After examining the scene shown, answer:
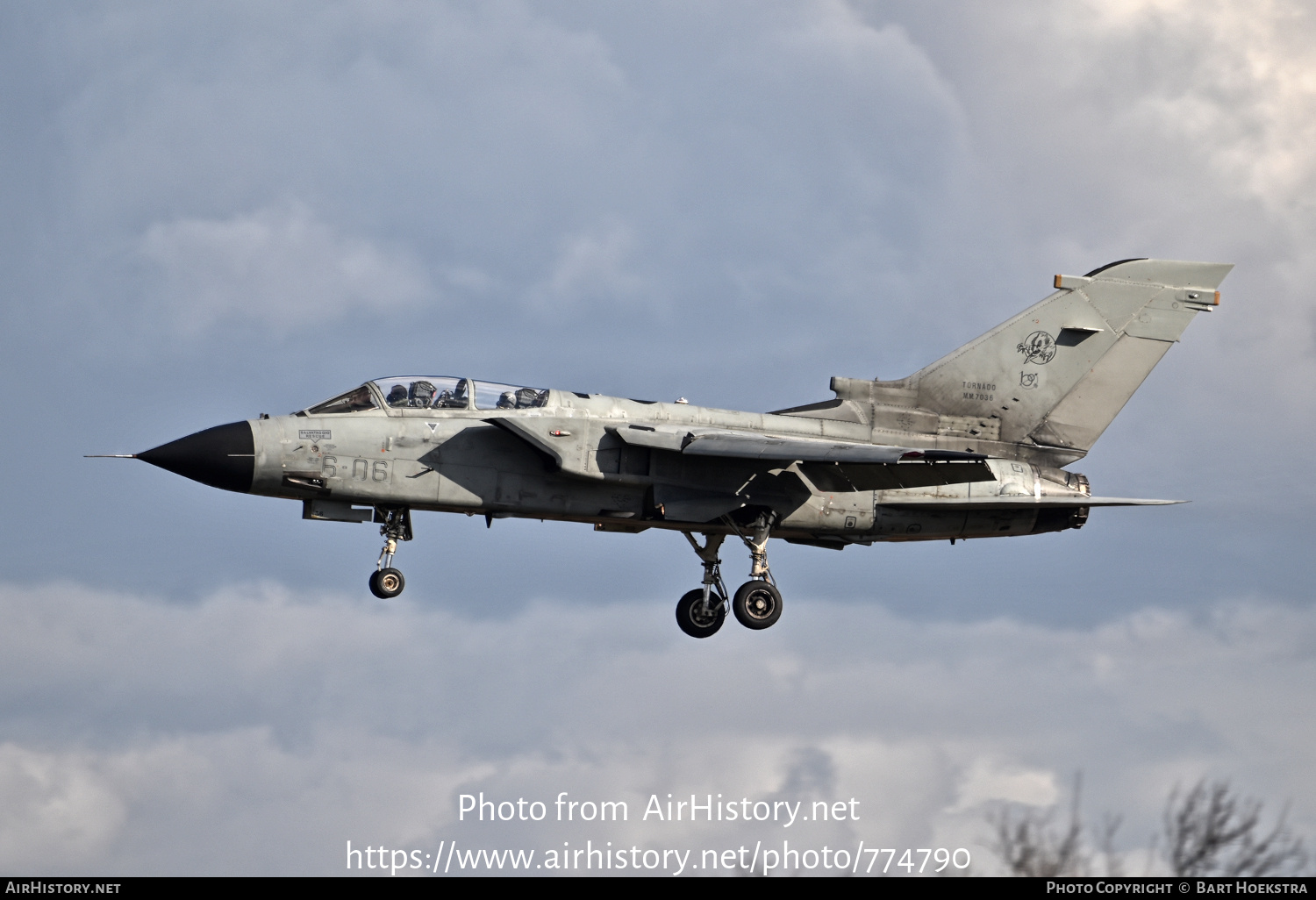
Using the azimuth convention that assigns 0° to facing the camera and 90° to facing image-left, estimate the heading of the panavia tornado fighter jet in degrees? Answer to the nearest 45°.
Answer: approximately 90°
